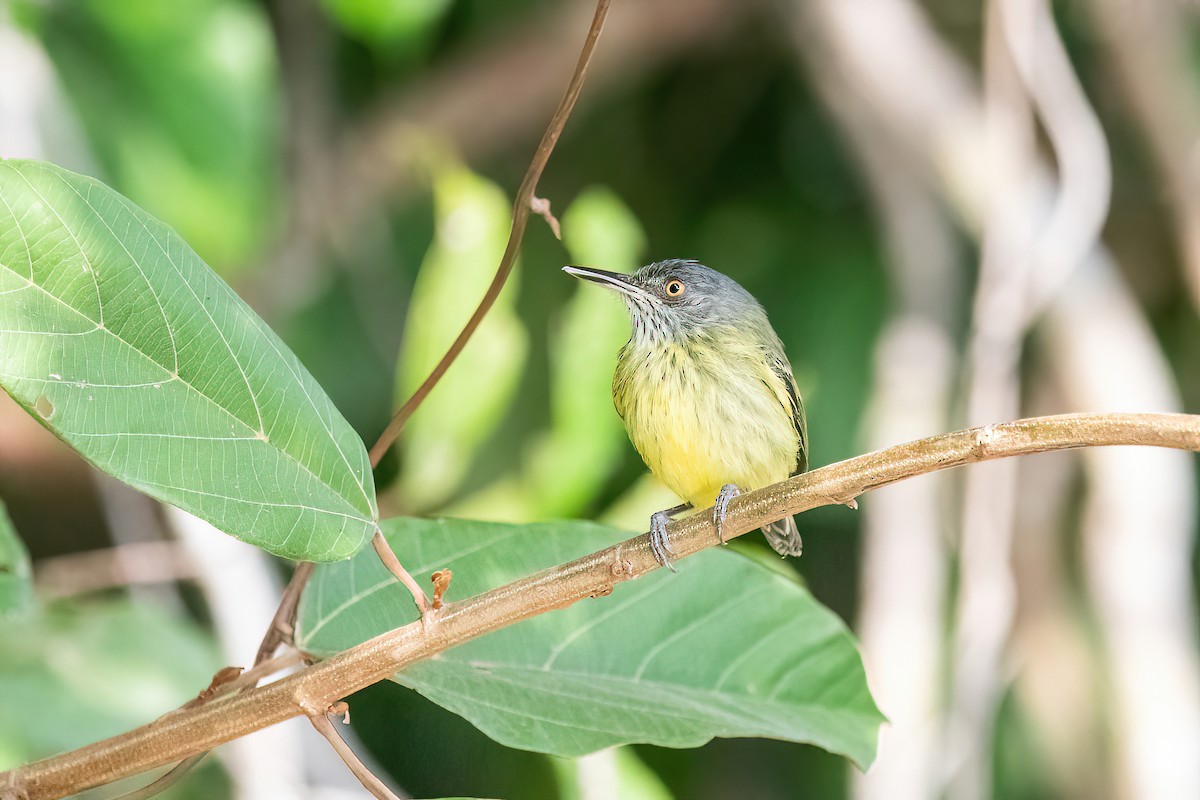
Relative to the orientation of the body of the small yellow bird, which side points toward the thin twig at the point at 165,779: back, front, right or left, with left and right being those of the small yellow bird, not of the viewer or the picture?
front

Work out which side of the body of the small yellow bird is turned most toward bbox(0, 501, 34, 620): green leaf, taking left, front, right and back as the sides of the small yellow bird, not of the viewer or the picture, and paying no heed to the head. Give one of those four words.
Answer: right

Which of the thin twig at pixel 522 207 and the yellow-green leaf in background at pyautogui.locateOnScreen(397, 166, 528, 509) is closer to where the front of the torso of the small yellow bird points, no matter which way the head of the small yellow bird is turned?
the thin twig

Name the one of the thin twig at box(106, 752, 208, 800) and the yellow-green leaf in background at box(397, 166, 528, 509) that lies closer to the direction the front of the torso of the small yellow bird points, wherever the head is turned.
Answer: the thin twig

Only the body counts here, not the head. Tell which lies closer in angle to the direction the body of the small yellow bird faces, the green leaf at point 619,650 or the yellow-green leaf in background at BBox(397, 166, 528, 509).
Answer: the green leaf

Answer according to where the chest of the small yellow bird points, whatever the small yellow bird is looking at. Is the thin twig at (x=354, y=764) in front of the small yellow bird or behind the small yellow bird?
in front

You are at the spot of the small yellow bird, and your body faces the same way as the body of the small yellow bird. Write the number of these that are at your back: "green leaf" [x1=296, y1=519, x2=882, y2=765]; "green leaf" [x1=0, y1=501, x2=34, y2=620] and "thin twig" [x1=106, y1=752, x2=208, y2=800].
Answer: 0

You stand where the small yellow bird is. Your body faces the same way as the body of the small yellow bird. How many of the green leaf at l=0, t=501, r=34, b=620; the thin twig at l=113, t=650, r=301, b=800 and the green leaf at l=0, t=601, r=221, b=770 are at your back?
0

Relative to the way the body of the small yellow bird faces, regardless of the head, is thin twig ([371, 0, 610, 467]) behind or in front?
in front

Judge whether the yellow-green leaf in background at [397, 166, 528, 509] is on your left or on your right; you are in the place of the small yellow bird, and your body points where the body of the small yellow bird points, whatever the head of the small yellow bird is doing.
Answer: on your right

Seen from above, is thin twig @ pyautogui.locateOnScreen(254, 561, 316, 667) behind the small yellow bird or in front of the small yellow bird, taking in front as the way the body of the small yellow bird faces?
in front

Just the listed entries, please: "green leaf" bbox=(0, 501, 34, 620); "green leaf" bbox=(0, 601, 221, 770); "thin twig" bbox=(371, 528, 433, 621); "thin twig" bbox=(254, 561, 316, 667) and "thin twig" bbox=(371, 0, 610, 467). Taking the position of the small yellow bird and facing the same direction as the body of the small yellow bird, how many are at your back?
0
